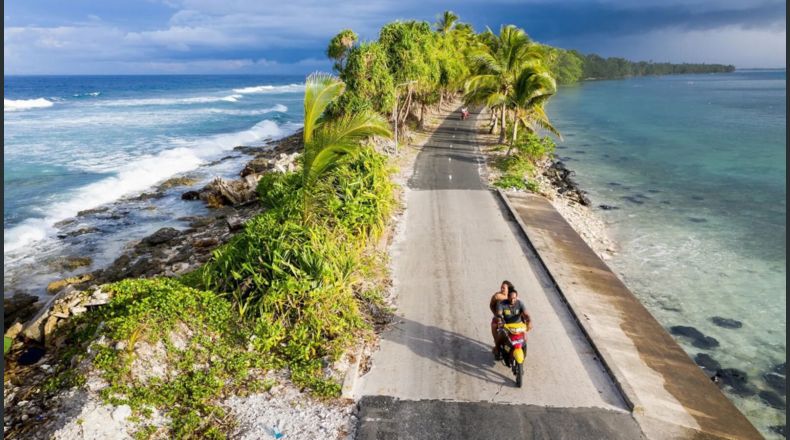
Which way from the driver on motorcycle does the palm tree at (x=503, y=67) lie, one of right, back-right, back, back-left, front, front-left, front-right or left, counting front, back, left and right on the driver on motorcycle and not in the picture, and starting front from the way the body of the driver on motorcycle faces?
back

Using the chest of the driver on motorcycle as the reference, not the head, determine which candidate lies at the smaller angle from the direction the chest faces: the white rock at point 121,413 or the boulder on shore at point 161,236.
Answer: the white rock

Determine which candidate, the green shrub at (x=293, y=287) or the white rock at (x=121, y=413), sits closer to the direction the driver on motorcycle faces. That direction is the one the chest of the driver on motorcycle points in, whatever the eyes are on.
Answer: the white rock

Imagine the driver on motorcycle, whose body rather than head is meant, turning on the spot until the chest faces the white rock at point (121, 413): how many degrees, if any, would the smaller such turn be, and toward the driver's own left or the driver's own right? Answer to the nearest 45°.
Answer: approximately 45° to the driver's own right

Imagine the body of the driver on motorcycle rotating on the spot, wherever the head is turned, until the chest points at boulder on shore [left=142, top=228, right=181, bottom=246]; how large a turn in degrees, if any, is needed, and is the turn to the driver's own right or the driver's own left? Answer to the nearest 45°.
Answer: approximately 135° to the driver's own right

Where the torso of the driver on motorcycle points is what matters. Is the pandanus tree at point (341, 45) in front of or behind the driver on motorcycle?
behind

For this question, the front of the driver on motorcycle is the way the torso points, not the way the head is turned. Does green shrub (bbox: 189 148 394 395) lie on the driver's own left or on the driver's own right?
on the driver's own right

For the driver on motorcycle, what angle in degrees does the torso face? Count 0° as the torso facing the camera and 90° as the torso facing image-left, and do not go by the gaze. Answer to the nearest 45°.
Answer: approximately 0°

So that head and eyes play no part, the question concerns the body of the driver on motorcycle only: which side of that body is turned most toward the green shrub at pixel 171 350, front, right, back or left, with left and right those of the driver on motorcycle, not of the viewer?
right
